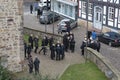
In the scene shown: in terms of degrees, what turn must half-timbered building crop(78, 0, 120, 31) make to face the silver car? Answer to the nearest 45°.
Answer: approximately 45° to its right

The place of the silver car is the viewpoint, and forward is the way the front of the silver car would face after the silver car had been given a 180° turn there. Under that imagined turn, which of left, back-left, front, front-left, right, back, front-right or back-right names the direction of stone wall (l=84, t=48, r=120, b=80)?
back-right

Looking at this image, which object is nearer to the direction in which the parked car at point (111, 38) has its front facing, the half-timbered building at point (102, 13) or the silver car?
the silver car

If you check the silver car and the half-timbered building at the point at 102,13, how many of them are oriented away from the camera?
0

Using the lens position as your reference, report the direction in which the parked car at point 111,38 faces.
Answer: facing away from the viewer and to the left of the viewer

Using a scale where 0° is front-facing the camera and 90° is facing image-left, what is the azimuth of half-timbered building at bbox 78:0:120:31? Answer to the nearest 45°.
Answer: approximately 45°

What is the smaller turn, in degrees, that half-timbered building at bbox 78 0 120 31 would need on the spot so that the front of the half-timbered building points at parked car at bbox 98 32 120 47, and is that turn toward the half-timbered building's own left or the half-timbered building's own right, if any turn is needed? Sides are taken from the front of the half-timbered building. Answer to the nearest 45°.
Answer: approximately 45° to the half-timbered building's own left

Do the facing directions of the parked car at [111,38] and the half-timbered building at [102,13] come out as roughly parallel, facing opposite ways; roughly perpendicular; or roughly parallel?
roughly perpendicular

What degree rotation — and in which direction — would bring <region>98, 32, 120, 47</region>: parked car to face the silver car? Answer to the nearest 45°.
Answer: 0° — it already faces it

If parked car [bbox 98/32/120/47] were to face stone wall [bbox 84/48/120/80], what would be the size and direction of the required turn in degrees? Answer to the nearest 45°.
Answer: approximately 135° to its left
